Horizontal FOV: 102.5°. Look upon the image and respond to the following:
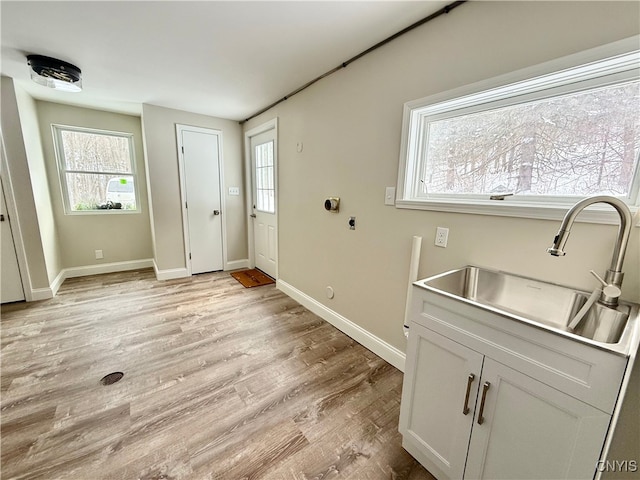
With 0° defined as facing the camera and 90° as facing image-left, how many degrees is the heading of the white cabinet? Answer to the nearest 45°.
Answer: approximately 45°

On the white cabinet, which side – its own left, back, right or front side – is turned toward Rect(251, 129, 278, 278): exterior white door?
right

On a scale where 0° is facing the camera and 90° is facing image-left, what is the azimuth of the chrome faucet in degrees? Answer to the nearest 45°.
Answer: approximately 90°
